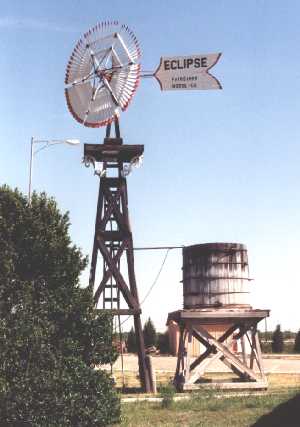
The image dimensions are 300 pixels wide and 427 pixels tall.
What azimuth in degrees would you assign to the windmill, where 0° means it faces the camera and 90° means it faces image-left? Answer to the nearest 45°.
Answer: approximately 45°

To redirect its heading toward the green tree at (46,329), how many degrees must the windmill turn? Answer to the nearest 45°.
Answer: approximately 45° to its left
